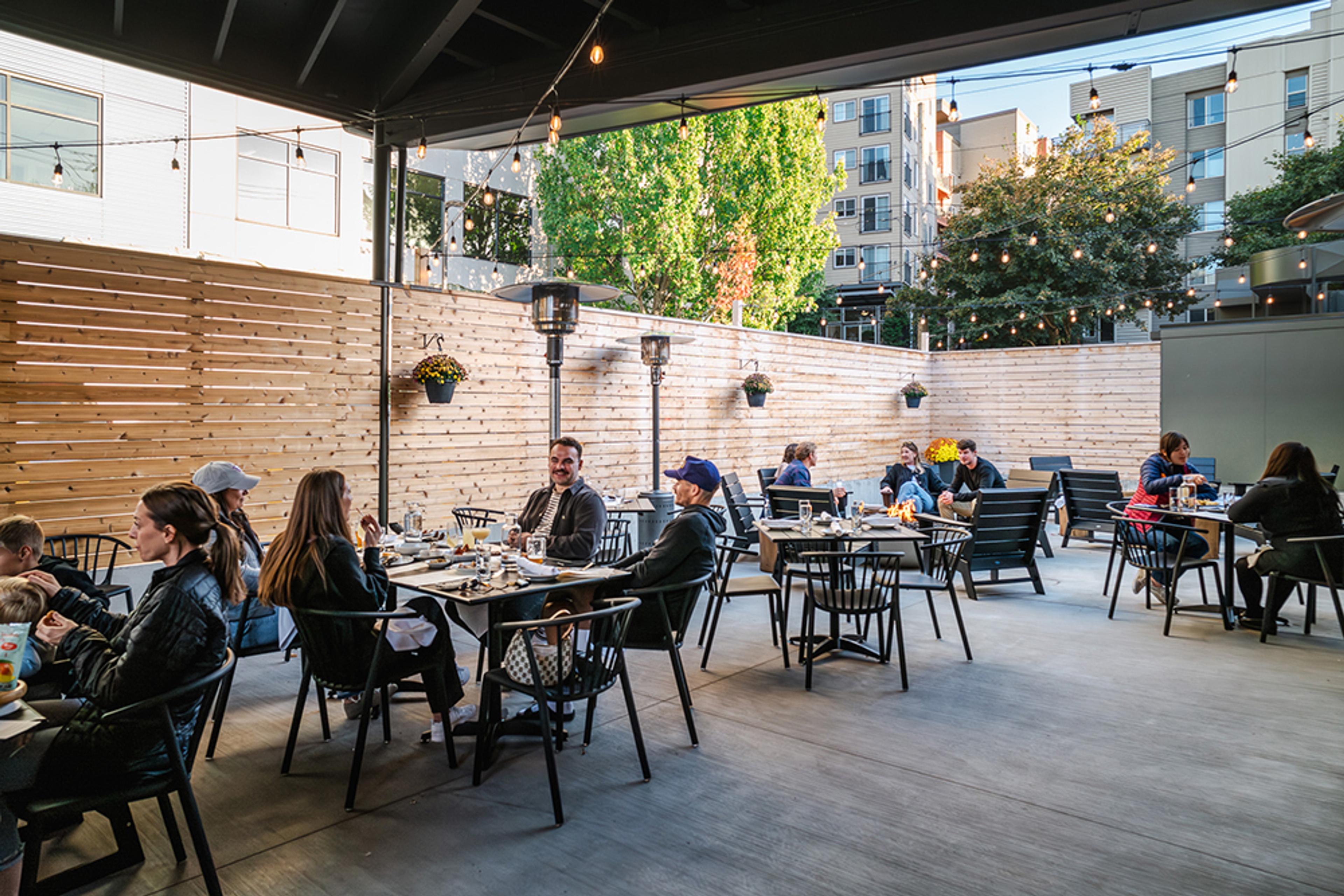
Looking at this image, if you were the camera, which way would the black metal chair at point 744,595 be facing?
facing to the right of the viewer

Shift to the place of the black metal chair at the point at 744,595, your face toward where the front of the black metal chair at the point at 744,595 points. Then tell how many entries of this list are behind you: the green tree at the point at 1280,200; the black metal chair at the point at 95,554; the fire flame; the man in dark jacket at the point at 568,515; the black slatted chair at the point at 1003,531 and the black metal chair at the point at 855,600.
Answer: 2

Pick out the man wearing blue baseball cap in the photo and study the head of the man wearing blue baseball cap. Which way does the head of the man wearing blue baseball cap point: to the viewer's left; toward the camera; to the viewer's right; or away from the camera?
to the viewer's left

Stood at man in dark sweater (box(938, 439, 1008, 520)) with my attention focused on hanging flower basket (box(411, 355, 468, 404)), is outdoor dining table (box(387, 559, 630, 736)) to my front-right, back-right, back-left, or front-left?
front-left

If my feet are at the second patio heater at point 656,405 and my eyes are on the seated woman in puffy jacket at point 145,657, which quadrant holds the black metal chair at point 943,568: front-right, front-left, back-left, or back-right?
front-left

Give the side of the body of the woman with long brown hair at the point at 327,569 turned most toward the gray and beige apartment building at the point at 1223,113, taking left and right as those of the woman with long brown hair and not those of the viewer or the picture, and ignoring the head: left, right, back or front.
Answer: front

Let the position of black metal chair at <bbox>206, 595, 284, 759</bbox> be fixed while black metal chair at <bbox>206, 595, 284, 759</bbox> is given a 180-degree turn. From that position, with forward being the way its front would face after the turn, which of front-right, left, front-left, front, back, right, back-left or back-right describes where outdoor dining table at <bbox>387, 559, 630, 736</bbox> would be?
back-left

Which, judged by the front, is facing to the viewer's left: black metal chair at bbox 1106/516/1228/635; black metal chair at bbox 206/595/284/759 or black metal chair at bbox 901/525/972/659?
black metal chair at bbox 901/525/972/659

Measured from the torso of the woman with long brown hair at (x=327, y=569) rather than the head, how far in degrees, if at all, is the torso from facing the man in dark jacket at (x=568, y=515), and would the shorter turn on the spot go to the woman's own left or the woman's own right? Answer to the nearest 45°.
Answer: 0° — they already face them

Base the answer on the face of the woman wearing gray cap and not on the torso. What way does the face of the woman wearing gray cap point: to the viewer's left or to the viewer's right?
to the viewer's right

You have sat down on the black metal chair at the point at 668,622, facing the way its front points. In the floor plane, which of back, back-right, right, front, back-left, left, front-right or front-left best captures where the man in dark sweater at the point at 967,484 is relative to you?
back-right

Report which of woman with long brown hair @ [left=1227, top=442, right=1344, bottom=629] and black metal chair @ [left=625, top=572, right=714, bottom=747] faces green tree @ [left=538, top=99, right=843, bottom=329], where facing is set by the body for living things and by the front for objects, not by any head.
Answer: the woman with long brown hair

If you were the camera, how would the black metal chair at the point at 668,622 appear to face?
facing to the left of the viewer

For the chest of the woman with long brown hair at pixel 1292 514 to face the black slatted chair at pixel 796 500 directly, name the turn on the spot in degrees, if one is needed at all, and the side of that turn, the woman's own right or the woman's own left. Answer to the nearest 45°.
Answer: approximately 45° to the woman's own left

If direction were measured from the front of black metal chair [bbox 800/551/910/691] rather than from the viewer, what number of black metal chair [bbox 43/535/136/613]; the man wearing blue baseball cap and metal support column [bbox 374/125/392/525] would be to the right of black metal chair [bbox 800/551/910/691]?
0

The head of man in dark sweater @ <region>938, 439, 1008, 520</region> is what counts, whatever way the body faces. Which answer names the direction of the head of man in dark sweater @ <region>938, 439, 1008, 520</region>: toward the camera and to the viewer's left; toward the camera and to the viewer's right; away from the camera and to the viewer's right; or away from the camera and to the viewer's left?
toward the camera and to the viewer's left

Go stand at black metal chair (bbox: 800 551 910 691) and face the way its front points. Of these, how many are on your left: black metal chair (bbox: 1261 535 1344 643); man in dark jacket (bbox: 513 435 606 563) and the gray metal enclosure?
1

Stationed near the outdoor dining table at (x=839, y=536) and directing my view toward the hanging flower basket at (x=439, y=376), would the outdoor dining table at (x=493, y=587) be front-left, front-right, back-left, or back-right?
front-left

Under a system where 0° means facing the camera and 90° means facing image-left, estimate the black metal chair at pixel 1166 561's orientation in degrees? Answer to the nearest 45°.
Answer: approximately 225°

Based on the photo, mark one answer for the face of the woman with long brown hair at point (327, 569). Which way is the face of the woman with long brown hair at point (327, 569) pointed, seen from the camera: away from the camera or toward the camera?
away from the camera

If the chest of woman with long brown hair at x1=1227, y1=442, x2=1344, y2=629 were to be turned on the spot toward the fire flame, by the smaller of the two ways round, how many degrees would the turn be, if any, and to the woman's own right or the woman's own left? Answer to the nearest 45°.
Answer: approximately 45° to the woman's own left
